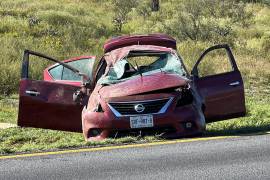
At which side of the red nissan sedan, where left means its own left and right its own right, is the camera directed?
front

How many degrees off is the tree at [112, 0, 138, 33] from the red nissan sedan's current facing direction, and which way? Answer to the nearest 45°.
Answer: approximately 180°
